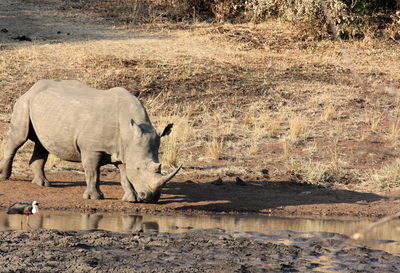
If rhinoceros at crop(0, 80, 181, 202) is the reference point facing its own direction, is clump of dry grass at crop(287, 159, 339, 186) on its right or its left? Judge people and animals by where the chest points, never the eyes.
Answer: on its left

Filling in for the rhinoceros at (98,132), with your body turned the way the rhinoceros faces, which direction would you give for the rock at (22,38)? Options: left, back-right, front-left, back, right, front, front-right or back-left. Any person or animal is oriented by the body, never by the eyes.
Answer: back-left

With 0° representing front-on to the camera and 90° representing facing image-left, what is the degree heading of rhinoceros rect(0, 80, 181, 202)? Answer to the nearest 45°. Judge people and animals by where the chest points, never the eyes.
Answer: approximately 315°

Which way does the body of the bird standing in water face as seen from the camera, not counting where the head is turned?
to the viewer's right

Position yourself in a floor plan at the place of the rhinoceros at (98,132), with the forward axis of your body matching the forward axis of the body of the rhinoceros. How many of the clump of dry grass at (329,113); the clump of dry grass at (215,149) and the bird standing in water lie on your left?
2

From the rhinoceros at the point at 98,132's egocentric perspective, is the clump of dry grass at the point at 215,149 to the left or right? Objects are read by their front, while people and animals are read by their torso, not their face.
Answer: on its left

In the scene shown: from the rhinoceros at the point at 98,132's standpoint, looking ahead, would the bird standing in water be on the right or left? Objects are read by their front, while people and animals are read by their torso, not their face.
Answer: on its right
